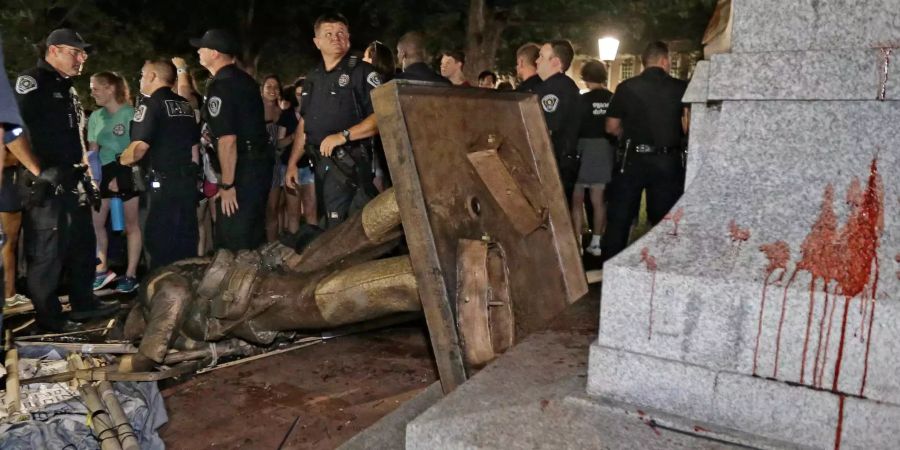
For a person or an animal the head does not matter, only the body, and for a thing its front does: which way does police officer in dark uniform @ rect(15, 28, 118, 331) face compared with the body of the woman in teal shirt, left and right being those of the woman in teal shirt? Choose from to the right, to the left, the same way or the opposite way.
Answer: to the left

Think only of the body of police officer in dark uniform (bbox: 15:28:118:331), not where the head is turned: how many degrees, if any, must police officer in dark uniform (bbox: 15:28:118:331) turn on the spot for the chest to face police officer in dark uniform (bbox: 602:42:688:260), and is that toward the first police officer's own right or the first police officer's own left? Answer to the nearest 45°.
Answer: approximately 45° to the first police officer's own left

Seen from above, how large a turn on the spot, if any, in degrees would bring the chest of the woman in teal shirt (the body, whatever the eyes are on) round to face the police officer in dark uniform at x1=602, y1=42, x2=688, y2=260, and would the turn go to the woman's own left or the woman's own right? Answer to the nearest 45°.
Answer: approximately 90° to the woman's own left

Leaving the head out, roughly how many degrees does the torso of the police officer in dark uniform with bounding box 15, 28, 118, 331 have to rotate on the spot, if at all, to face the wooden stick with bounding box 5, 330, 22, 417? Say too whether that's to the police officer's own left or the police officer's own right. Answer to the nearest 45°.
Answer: approximately 45° to the police officer's own right

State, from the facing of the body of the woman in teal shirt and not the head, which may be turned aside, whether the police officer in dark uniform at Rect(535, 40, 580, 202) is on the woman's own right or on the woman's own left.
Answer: on the woman's own left

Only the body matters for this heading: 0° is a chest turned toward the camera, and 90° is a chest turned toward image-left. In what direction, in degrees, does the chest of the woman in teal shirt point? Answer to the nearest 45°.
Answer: approximately 45°

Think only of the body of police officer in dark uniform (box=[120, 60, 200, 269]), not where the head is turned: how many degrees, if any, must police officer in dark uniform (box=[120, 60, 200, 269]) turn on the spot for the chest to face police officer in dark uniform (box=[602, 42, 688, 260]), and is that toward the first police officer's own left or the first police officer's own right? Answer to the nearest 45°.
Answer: approximately 135° to the first police officer's own right
